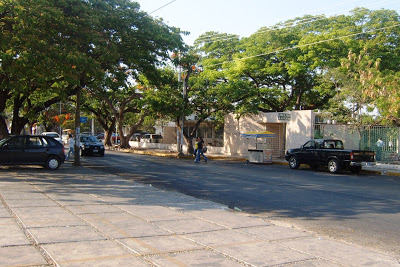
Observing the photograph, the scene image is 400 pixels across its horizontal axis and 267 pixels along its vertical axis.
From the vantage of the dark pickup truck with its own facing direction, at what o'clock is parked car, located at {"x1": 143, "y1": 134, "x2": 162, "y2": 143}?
The parked car is roughly at 12 o'clock from the dark pickup truck.

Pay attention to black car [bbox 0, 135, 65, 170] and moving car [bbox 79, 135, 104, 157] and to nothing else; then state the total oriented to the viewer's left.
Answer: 1

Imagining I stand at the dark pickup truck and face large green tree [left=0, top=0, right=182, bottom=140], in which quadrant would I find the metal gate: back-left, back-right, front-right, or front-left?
back-right

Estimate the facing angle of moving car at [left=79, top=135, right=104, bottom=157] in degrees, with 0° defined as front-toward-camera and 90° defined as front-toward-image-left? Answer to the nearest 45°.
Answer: approximately 315°

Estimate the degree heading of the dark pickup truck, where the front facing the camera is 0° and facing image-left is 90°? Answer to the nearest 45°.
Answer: approximately 135°

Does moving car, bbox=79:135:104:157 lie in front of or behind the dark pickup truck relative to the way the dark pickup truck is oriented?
in front

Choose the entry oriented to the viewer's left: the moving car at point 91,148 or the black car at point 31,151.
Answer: the black car

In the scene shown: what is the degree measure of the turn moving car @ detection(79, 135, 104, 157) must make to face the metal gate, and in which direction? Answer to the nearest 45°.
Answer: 0° — it already faces it

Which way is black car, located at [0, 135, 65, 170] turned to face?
to the viewer's left
